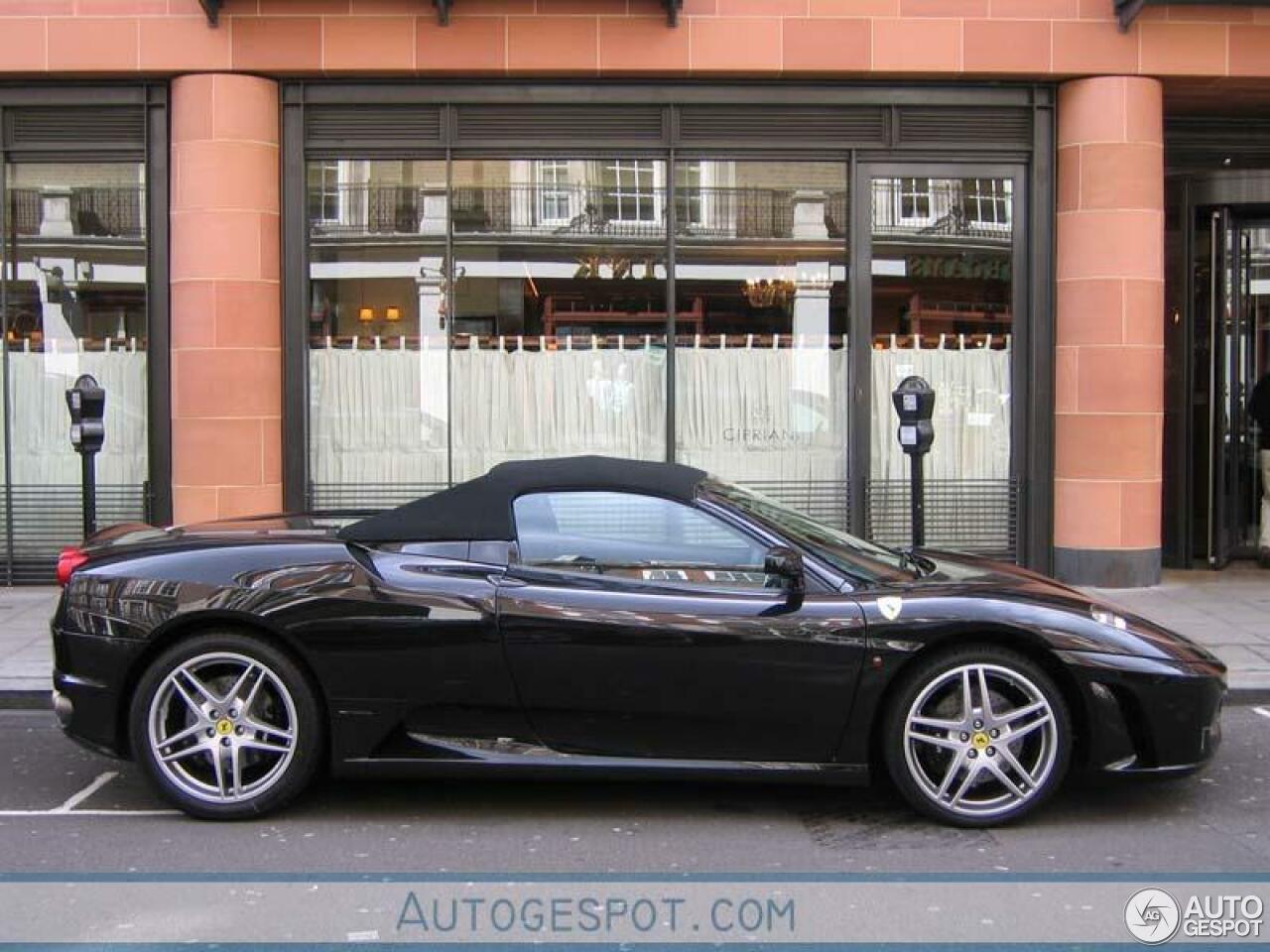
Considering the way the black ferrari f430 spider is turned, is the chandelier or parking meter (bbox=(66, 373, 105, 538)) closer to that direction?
the chandelier

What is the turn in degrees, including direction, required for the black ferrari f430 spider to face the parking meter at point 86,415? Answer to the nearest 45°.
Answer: approximately 135° to its left

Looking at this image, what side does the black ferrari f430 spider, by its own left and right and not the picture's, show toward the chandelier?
left

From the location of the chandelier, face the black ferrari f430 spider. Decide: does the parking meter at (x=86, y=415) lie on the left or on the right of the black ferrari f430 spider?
right

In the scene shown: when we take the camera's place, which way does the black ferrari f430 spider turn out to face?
facing to the right of the viewer

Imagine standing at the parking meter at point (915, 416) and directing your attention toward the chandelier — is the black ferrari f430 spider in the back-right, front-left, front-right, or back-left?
back-left

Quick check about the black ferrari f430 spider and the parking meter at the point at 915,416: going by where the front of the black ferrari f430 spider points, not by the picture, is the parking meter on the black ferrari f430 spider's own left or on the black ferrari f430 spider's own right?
on the black ferrari f430 spider's own left
